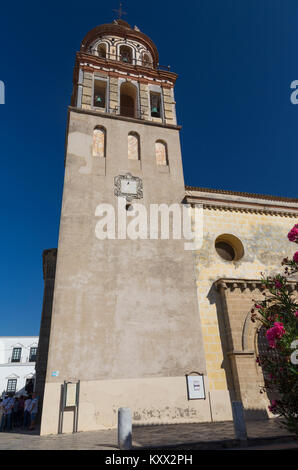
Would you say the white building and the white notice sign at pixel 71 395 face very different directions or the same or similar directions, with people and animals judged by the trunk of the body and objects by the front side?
same or similar directions

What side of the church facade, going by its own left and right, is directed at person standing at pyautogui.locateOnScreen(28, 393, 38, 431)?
right

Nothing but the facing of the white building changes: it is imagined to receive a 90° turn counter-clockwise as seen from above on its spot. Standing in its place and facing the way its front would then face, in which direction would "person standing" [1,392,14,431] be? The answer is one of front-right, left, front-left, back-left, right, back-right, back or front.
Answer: right

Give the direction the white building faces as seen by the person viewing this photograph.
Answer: facing the viewer

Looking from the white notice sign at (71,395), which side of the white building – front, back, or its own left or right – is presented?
front

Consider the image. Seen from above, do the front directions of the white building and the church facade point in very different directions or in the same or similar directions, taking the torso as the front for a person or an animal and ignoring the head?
same or similar directions

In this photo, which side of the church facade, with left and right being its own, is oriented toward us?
front

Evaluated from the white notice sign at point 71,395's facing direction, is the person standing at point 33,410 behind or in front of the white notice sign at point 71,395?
behind

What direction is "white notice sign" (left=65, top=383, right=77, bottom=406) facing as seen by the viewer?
toward the camera

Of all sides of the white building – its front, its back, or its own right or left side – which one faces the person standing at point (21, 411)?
front

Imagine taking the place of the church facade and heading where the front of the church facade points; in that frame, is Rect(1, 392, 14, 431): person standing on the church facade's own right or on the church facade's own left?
on the church facade's own right

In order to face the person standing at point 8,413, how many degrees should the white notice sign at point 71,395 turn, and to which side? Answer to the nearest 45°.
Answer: approximately 135° to its right
